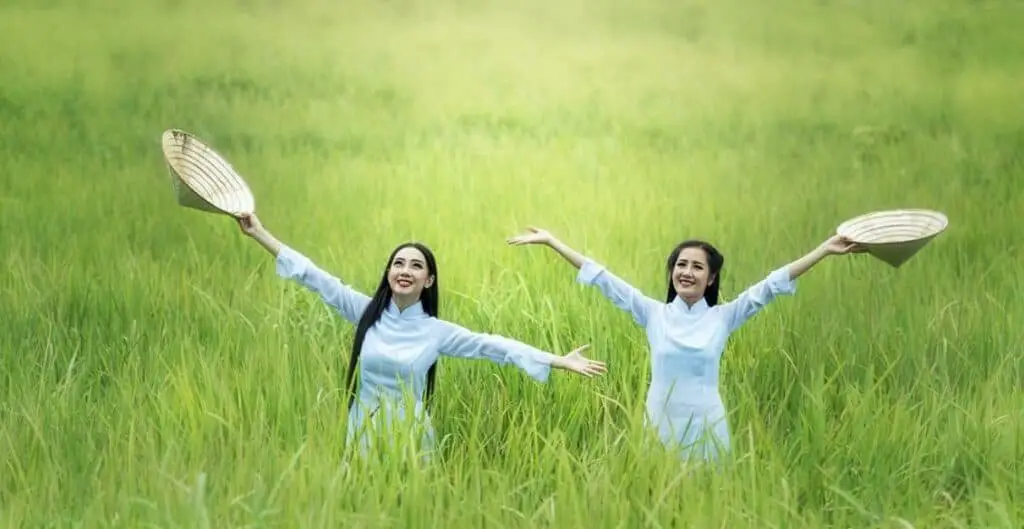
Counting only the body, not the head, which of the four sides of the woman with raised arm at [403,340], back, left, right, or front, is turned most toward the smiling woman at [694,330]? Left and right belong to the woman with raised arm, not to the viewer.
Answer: left

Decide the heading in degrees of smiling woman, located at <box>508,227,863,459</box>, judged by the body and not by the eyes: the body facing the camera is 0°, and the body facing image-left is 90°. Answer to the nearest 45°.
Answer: approximately 0°

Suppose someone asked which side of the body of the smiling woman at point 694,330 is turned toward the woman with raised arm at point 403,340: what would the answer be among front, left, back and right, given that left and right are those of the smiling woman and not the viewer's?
right

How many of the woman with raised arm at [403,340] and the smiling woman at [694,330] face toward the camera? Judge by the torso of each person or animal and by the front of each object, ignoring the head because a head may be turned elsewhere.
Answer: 2
